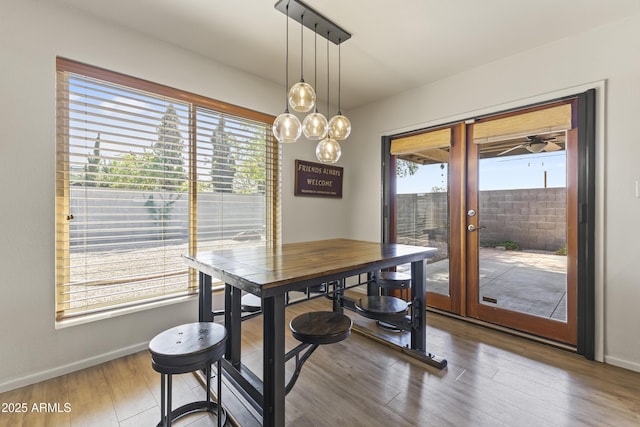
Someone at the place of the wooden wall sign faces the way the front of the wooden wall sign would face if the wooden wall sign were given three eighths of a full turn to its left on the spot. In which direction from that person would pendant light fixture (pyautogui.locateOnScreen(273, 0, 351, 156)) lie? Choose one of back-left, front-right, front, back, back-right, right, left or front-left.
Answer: back

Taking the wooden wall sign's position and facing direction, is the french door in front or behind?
in front

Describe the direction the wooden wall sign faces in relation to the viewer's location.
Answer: facing the viewer and to the right of the viewer

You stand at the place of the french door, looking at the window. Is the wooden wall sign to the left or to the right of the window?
right

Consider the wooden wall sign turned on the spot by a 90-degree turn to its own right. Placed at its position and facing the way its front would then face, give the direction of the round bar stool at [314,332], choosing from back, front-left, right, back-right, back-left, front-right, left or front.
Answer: front-left

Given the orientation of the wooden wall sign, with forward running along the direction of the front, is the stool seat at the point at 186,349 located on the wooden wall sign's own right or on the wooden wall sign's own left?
on the wooden wall sign's own right

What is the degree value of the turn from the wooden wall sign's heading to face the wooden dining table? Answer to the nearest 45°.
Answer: approximately 45° to its right

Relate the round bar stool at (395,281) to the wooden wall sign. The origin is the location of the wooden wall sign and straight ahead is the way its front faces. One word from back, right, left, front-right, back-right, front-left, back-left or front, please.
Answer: front

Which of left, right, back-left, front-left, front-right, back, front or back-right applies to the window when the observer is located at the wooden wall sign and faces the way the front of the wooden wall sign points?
right

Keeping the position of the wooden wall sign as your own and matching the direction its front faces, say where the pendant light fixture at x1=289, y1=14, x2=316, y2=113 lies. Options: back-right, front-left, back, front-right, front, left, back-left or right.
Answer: front-right
